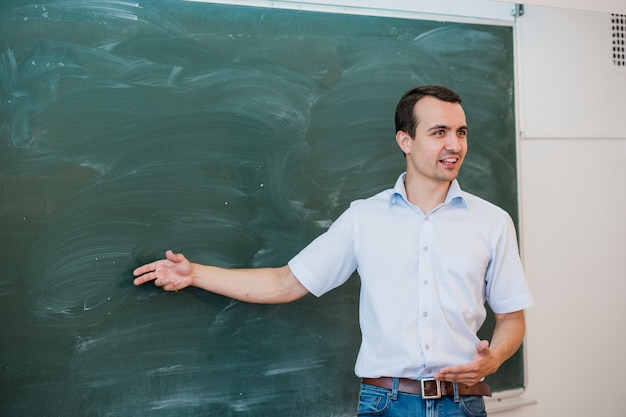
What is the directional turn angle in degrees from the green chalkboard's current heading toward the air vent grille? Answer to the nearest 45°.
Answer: approximately 135° to its left

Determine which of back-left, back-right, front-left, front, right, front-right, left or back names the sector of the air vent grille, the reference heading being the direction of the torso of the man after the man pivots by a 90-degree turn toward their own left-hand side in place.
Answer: front-left

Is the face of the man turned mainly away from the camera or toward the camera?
toward the camera

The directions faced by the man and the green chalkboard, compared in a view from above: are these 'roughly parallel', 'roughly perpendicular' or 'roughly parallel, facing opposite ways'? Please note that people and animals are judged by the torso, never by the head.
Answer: roughly parallel

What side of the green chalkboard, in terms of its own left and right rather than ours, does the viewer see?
front

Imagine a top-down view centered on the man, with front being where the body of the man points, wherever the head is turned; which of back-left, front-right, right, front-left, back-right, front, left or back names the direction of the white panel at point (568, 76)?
back-left

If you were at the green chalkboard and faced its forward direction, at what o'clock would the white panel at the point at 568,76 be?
The white panel is roughly at 8 o'clock from the green chalkboard.

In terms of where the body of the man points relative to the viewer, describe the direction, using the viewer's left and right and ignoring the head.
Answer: facing the viewer
